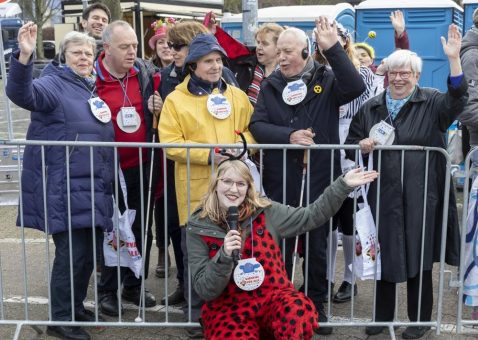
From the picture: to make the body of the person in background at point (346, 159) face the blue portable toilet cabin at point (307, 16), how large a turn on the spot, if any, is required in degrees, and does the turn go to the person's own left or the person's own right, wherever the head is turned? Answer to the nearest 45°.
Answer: approximately 135° to the person's own right

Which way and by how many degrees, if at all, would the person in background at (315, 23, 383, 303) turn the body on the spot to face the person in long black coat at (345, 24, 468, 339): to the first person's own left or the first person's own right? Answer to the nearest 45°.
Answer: approximately 90° to the first person's own left

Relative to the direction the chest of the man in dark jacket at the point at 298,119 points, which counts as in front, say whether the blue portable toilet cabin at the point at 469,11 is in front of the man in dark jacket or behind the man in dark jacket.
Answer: behind

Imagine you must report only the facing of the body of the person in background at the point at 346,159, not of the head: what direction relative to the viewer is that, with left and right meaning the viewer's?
facing the viewer and to the left of the viewer

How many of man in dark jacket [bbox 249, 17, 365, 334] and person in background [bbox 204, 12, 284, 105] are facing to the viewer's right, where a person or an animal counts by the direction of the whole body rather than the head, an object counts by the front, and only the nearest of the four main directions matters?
0

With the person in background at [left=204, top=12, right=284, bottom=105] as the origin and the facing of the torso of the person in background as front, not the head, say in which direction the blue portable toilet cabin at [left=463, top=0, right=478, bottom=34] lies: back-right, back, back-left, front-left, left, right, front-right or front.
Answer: back

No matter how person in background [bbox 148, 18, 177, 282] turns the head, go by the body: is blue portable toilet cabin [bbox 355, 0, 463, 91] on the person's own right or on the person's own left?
on the person's own left

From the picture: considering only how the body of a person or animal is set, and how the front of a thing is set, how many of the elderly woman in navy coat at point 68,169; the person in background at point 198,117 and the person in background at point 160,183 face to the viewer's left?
0

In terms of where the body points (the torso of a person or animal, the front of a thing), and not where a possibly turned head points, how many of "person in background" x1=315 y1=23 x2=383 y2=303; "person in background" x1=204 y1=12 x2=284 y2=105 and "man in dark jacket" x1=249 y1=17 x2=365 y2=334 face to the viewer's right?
0

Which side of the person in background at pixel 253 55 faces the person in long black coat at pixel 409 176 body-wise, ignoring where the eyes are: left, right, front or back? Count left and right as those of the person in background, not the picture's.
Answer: left

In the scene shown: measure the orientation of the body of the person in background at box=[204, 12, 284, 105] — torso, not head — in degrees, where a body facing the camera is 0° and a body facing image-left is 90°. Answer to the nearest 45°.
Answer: approximately 45°
